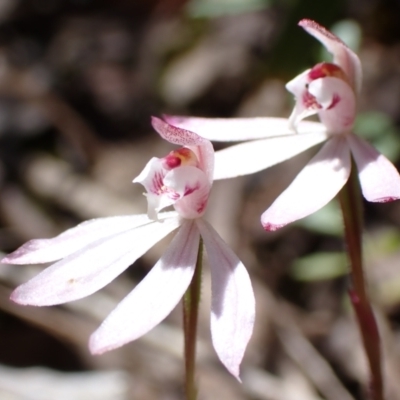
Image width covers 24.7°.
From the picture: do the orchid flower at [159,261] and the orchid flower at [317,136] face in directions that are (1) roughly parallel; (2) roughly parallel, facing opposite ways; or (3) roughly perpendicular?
roughly parallel

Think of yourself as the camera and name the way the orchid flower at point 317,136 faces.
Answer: facing the viewer and to the left of the viewer

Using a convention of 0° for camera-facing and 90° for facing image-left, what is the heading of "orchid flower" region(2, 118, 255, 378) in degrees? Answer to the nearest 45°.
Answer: approximately 45°

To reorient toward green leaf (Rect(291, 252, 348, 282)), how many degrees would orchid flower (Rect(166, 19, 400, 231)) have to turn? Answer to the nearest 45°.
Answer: approximately 135° to its right

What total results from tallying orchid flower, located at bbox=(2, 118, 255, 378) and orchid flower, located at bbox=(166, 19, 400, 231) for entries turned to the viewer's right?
0

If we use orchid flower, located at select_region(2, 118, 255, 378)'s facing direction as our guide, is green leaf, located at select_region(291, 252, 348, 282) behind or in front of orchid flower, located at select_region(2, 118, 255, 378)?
behind

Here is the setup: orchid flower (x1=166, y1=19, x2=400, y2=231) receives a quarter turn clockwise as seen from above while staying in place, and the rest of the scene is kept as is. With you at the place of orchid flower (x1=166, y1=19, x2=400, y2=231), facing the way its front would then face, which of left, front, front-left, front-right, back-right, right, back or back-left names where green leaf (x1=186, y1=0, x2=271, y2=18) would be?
front-right
